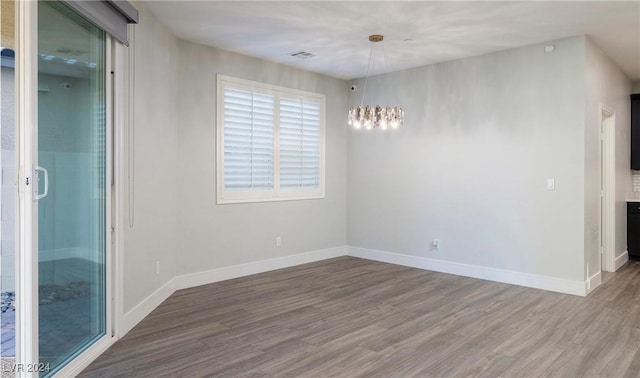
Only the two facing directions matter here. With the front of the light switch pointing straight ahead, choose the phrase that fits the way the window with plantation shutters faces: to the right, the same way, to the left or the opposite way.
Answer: to the left

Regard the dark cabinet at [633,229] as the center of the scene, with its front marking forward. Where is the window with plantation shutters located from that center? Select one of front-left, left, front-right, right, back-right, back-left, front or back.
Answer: front-right

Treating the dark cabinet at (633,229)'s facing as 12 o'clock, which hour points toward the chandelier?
The chandelier is roughly at 1 o'clock from the dark cabinet.

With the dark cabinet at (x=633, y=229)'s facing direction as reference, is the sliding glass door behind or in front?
in front

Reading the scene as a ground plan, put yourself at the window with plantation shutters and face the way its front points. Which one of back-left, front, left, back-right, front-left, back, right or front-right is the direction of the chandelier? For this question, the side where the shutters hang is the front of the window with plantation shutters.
front

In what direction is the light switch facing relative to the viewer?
toward the camera

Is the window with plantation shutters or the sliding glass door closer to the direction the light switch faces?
the sliding glass door

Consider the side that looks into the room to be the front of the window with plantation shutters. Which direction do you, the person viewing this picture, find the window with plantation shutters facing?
facing the viewer and to the right of the viewer

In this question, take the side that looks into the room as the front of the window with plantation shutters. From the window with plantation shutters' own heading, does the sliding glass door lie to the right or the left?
on its right

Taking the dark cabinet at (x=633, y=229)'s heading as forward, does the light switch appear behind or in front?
in front

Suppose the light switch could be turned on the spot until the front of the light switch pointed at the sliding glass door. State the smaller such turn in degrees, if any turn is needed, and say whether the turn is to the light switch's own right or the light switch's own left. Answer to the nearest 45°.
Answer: approximately 45° to the light switch's own right

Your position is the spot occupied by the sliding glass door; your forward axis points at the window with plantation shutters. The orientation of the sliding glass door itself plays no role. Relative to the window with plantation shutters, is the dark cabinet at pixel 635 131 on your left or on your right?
right

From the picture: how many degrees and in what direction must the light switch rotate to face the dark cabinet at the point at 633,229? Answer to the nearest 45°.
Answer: approximately 135° to its left
